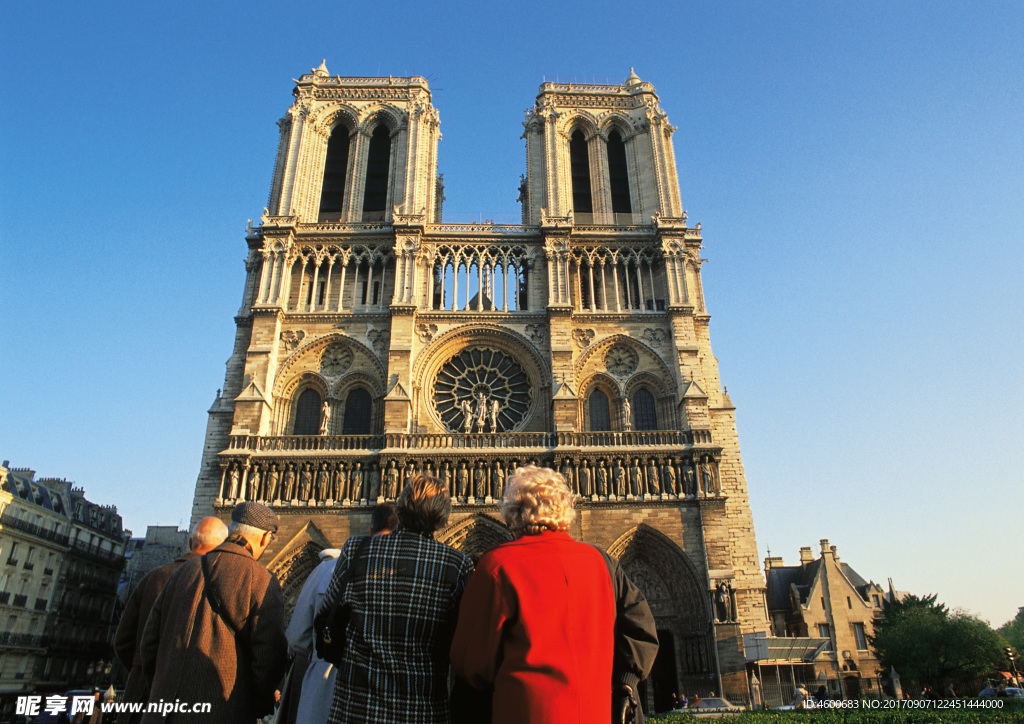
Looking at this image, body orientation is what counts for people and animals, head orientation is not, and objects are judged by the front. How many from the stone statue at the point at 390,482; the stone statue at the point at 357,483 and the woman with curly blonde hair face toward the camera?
2

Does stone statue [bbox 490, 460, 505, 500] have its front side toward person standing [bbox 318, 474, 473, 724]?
yes

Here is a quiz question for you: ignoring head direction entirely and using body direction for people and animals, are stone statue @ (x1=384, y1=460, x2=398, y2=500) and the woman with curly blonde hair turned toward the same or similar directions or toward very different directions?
very different directions

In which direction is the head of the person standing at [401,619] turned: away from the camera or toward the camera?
away from the camera

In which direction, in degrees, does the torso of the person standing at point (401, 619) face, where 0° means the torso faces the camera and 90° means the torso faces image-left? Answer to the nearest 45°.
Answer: approximately 180°

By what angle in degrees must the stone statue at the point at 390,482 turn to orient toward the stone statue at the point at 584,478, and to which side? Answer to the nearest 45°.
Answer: approximately 90° to its left

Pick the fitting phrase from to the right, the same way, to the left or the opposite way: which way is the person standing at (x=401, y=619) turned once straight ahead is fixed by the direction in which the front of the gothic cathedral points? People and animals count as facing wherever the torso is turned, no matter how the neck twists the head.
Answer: the opposite way

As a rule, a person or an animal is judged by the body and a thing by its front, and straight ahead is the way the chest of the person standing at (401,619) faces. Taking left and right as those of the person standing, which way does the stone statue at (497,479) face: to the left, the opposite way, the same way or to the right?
the opposite way

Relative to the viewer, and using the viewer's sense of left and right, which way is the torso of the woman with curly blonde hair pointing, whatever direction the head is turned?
facing away from the viewer

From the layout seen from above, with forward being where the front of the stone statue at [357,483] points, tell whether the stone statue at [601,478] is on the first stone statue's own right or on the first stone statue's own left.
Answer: on the first stone statue's own left

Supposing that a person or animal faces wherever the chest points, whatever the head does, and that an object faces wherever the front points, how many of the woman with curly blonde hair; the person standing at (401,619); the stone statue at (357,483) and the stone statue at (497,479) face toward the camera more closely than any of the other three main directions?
2

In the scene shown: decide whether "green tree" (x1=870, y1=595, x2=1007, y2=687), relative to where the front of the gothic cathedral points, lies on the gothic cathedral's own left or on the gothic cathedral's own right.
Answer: on the gothic cathedral's own left

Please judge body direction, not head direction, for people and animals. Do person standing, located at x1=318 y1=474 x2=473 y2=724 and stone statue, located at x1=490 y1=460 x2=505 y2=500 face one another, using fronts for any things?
yes

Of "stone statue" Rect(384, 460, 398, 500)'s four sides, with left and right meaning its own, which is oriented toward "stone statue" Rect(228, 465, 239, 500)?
right

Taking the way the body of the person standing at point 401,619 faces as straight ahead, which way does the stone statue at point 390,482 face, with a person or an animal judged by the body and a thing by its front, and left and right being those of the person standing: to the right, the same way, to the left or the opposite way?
the opposite way
